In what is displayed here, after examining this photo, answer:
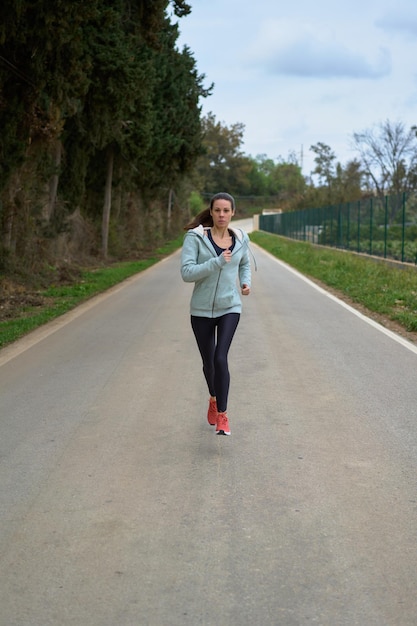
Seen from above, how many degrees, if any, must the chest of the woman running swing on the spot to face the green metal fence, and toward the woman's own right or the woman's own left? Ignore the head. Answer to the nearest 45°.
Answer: approximately 180°

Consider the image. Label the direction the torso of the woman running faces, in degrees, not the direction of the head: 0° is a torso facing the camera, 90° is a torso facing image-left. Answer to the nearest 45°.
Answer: approximately 0°
